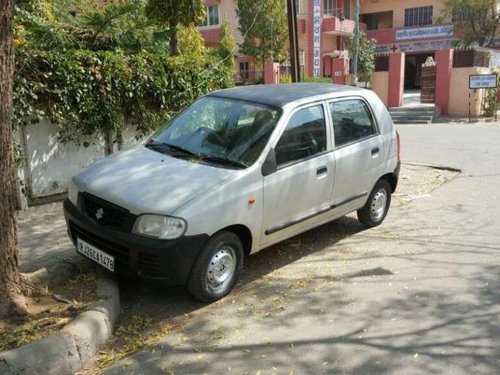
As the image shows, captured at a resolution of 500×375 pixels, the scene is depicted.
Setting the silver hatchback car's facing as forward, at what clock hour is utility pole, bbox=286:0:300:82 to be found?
The utility pole is roughly at 5 o'clock from the silver hatchback car.

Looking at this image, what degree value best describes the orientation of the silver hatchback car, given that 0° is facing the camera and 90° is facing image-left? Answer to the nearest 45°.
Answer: approximately 45°

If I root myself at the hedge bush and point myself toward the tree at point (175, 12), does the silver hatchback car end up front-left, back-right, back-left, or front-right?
back-right

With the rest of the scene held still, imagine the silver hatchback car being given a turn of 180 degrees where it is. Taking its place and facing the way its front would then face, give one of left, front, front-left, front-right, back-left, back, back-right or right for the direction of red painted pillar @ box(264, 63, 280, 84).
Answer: front-left

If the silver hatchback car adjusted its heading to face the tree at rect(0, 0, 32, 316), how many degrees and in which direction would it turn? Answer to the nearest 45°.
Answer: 0° — it already faces it

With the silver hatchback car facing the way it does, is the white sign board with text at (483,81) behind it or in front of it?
behind

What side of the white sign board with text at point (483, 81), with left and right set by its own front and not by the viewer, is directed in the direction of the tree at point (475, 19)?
back

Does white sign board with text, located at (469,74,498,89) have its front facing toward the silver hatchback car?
yes

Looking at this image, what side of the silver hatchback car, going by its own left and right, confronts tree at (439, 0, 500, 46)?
back

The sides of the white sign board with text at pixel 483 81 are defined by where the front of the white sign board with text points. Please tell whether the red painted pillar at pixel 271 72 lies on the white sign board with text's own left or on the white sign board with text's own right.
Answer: on the white sign board with text's own right

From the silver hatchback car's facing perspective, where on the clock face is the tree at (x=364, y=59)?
The tree is roughly at 5 o'clock from the silver hatchback car.

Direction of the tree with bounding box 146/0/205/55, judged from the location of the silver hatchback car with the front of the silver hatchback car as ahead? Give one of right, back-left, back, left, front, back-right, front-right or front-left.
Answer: back-right
